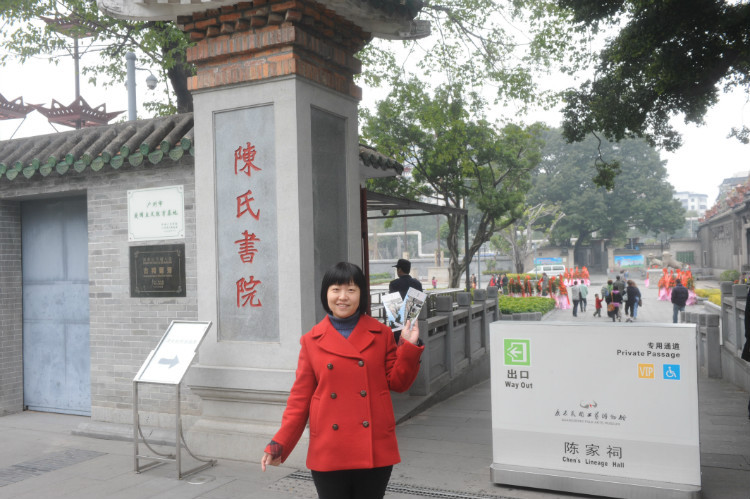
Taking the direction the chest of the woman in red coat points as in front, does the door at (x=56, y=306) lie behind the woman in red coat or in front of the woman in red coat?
behind

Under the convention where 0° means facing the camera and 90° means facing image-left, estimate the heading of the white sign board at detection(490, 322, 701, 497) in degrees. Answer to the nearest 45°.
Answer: approximately 0°

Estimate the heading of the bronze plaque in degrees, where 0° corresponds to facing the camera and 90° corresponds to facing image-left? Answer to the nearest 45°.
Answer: approximately 0°

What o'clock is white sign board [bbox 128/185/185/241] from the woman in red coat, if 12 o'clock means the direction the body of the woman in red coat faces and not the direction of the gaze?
The white sign board is roughly at 5 o'clock from the woman in red coat.

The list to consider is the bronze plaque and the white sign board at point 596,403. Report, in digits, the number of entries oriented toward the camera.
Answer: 2

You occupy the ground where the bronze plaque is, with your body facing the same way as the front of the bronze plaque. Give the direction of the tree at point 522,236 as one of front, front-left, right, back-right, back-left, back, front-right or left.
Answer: back-left
